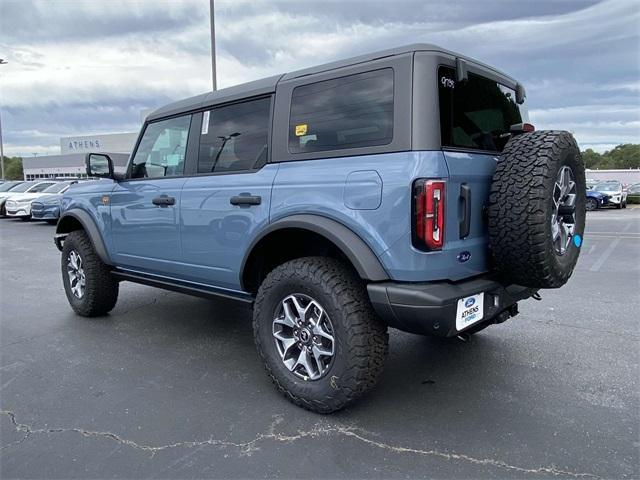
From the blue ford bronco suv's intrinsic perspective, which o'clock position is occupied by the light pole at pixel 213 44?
The light pole is roughly at 1 o'clock from the blue ford bronco suv.

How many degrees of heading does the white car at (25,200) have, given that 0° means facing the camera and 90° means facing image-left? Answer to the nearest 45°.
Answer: approximately 45°

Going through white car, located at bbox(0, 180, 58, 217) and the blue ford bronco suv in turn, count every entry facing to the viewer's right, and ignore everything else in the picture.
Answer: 0

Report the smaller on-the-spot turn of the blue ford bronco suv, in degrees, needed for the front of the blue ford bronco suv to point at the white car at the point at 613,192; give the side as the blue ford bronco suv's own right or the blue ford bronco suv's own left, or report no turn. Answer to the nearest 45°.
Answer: approximately 90° to the blue ford bronco suv's own right

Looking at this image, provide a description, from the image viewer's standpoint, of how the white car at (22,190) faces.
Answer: facing the viewer and to the left of the viewer

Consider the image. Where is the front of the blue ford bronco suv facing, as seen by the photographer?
facing away from the viewer and to the left of the viewer

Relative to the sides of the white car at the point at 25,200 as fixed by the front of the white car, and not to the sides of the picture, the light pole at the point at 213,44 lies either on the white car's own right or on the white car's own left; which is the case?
on the white car's own left

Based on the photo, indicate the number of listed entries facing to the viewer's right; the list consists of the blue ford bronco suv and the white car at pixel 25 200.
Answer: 0
